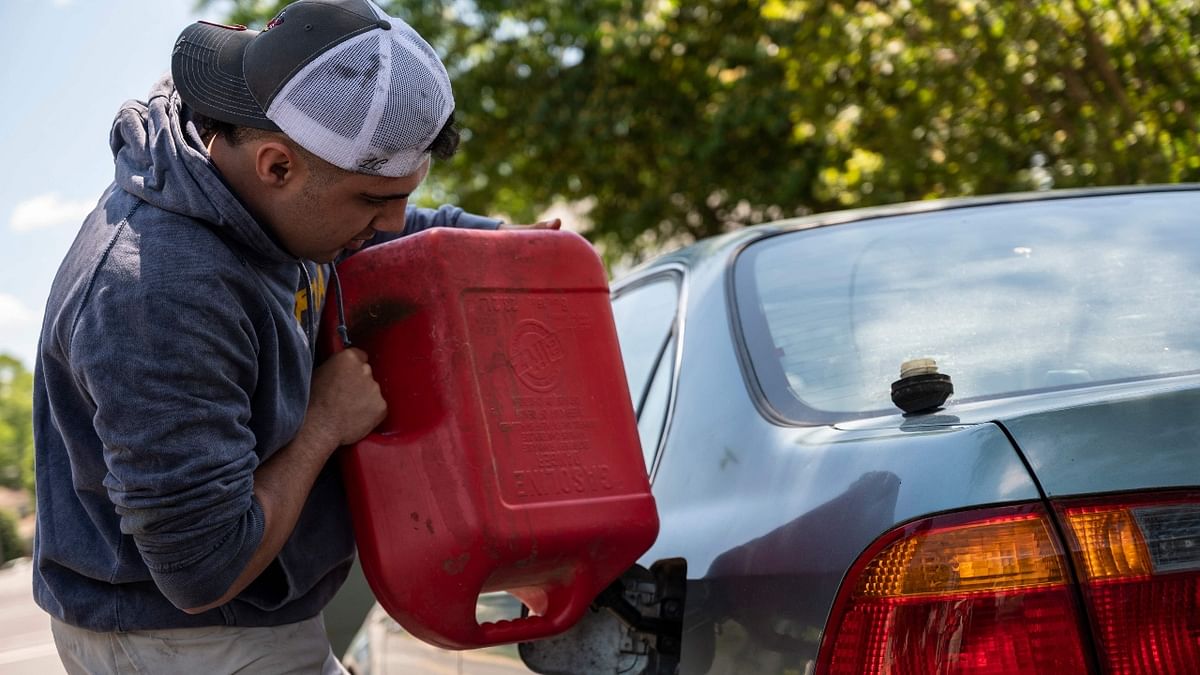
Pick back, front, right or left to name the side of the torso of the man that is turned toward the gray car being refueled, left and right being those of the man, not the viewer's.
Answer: front

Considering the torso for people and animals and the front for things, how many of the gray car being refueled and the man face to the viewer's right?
1

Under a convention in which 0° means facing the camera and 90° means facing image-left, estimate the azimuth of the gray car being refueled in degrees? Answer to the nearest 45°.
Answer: approximately 135°

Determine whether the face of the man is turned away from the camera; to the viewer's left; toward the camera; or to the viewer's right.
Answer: to the viewer's right

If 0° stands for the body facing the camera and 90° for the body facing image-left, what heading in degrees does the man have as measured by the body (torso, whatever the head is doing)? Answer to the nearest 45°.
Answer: approximately 270°

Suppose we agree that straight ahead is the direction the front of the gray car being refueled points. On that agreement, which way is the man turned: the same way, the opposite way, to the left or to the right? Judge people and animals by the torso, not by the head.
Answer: to the right
